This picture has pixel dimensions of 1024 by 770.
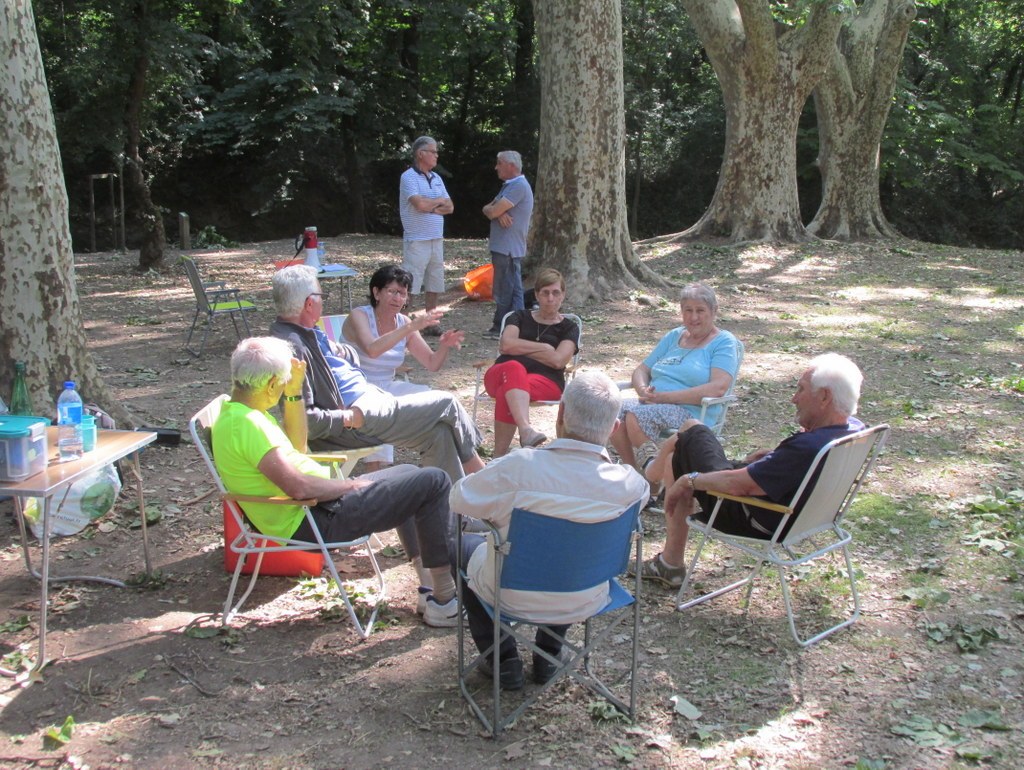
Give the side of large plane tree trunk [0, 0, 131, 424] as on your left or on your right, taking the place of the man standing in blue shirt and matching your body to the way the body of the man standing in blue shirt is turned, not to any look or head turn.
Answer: on your left

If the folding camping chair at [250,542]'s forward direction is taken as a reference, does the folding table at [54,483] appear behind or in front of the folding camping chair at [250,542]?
behind

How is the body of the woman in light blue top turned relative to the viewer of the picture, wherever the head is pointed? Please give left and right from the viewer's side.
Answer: facing the viewer and to the left of the viewer

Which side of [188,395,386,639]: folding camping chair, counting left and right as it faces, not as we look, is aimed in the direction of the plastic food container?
back

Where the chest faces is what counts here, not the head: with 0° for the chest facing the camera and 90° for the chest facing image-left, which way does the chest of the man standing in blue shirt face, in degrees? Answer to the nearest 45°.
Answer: approximately 90°

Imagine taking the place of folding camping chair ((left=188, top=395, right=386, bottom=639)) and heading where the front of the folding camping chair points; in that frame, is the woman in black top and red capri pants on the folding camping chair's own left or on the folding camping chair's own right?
on the folding camping chair's own left

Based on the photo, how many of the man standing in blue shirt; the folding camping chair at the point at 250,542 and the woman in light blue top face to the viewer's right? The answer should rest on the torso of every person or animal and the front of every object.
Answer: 1

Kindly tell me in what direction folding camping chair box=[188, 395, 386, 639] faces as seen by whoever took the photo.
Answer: facing to the right of the viewer

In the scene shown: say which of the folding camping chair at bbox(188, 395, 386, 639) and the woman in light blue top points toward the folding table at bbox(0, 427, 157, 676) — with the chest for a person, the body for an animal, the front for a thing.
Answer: the woman in light blue top

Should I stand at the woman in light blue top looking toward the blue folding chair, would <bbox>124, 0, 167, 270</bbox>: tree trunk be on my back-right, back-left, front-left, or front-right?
back-right

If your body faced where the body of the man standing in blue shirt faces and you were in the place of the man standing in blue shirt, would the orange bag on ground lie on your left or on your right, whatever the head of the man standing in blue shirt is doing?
on your right

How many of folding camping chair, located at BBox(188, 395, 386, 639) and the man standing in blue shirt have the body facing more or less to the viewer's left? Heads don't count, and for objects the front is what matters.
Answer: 1

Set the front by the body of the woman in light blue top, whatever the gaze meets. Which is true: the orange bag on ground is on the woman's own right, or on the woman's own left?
on the woman's own right

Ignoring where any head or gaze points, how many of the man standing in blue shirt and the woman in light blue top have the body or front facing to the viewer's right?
0

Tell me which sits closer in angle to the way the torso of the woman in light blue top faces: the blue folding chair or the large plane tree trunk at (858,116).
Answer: the blue folding chair
